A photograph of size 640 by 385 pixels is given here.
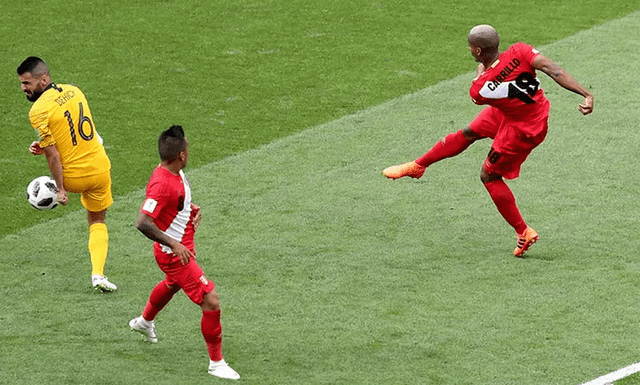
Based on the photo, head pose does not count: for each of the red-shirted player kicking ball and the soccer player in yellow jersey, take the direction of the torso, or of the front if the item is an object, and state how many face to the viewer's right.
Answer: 0

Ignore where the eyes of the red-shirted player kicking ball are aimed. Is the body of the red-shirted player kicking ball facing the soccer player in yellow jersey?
no

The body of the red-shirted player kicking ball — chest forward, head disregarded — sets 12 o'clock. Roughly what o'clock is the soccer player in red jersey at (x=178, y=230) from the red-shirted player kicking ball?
The soccer player in red jersey is roughly at 9 o'clock from the red-shirted player kicking ball.

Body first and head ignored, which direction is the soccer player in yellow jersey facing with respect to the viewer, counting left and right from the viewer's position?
facing away from the viewer and to the left of the viewer

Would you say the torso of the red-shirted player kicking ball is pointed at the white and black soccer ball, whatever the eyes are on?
no

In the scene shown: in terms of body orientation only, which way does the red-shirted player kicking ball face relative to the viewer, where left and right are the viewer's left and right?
facing away from the viewer and to the left of the viewer

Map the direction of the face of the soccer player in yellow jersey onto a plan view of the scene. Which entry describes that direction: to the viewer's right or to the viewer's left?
to the viewer's left

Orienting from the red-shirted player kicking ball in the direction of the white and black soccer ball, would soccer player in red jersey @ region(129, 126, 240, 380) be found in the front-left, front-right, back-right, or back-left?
front-left

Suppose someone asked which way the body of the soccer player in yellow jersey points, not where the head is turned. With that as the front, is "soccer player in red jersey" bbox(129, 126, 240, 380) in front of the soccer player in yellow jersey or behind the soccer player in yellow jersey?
behind
